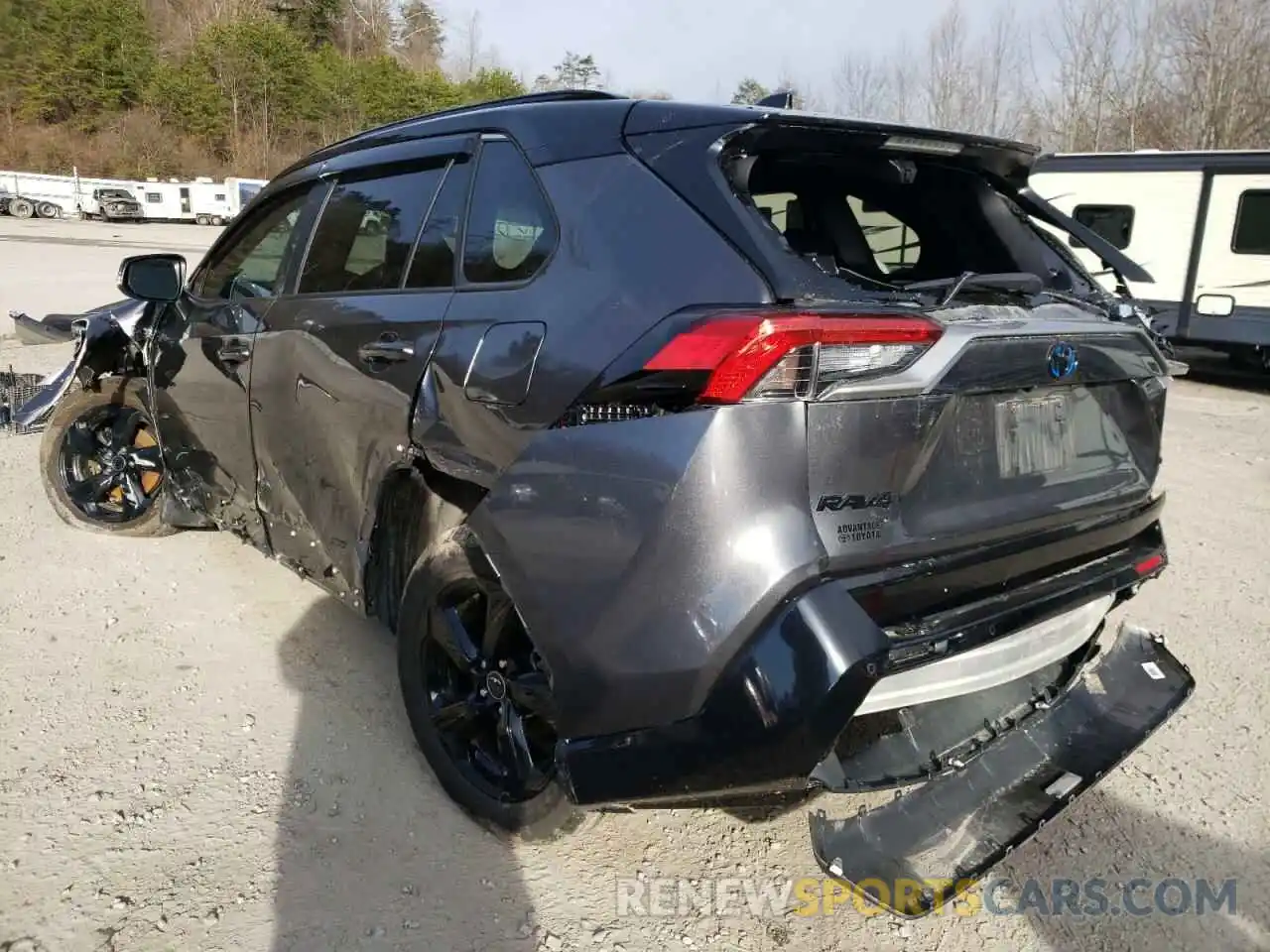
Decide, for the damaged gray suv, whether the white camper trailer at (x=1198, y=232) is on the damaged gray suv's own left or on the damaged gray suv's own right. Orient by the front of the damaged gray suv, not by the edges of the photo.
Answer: on the damaged gray suv's own right

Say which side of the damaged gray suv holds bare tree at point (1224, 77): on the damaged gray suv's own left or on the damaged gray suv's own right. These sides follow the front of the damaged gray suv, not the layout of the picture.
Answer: on the damaged gray suv's own right

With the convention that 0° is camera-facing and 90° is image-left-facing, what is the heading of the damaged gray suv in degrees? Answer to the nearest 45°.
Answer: approximately 135°
